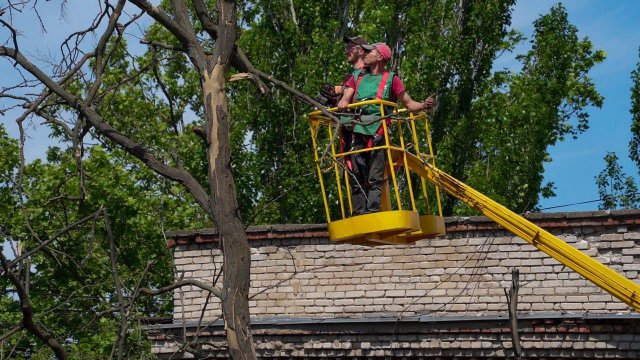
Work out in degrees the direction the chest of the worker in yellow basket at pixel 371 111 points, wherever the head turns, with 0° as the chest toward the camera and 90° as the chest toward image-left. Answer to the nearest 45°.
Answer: approximately 45°

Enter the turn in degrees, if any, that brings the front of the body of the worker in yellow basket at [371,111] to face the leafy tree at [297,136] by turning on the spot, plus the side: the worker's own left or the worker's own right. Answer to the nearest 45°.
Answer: approximately 135° to the worker's own right
